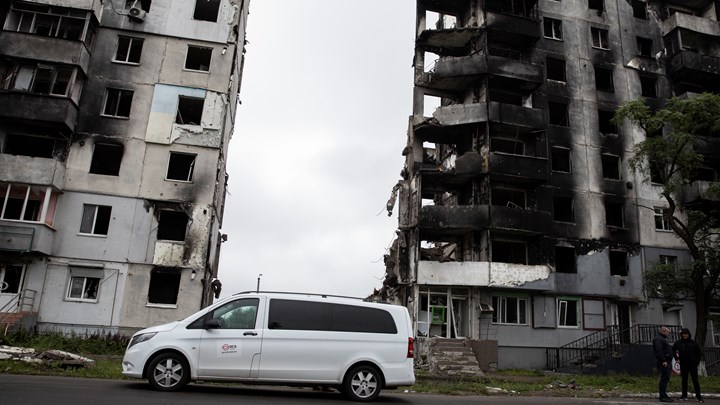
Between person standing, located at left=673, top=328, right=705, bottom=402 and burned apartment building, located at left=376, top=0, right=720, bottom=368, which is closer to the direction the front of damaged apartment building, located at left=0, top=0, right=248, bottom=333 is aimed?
the person standing

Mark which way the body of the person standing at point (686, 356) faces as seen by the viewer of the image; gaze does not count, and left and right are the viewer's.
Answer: facing the viewer

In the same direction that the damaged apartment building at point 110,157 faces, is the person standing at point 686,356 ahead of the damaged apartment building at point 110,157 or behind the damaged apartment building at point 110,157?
ahead

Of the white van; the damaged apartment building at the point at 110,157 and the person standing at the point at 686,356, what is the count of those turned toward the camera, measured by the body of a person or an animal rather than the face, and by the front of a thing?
2

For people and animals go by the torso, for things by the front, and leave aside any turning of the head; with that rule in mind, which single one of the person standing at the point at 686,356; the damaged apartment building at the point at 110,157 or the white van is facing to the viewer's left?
the white van

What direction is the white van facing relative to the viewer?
to the viewer's left

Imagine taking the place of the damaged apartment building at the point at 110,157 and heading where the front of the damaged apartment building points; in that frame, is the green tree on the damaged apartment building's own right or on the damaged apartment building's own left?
on the damaged apartment building's own left

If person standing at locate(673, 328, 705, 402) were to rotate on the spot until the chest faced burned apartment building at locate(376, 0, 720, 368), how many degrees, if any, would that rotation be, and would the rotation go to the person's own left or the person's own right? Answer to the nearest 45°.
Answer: approximately 135° to the person's own right

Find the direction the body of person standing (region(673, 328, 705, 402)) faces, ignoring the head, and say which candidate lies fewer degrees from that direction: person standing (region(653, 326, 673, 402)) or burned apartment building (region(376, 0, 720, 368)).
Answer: the person standing

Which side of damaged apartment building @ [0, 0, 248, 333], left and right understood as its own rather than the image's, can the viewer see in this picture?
front

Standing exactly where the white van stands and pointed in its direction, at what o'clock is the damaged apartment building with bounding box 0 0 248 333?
The damaged apartment building is roughly at 2 o'clock from the white van.

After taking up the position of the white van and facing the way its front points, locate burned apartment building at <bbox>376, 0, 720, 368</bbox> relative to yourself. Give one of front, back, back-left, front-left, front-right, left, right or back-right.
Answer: back-right

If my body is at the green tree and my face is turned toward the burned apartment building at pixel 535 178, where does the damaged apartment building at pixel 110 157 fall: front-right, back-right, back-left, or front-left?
front-left

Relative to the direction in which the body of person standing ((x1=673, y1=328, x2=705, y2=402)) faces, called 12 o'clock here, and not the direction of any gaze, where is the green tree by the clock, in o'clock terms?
The green tree is roughly at 6 o'clock from the person standing.

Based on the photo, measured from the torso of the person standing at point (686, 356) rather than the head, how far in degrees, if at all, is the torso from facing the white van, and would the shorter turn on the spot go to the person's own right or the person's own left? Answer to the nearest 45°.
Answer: approximately 45° to the person's own right
